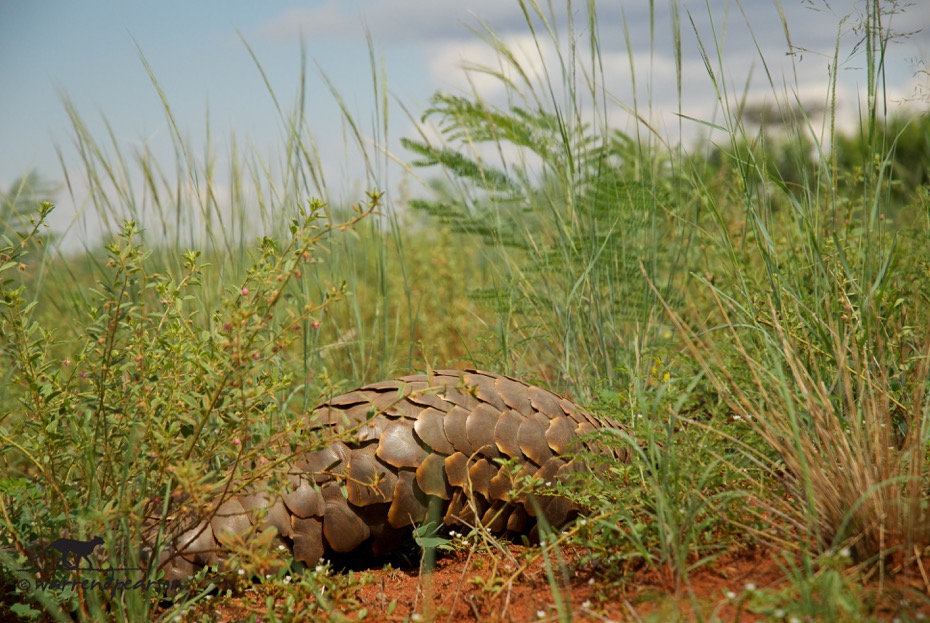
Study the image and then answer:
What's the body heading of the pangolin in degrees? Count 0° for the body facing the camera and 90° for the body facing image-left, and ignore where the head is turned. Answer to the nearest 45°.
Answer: approximately 270°
